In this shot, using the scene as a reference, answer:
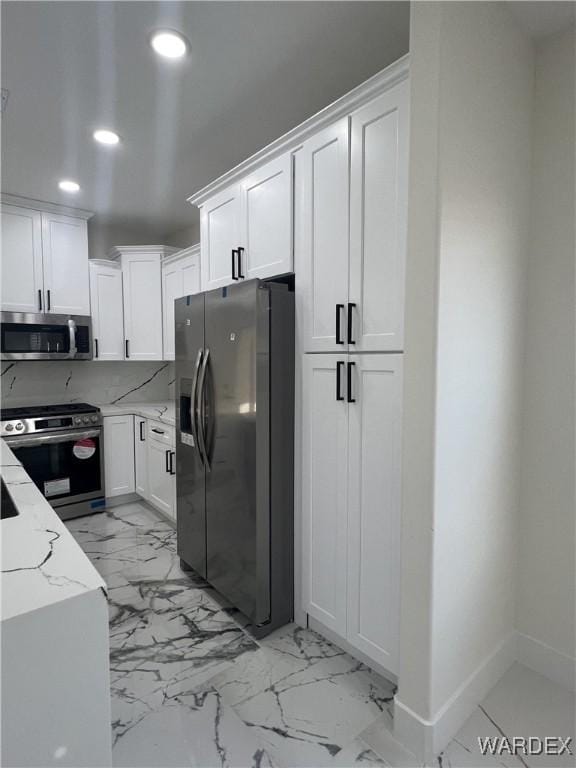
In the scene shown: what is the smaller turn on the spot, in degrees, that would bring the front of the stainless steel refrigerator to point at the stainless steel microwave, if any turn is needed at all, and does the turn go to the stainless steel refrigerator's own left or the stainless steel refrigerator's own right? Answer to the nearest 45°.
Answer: approximately 90° to the stainless steel refrigerator's own right

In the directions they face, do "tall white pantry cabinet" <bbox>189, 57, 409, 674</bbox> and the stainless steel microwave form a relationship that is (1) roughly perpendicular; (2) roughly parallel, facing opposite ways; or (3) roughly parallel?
roughly perpendicular

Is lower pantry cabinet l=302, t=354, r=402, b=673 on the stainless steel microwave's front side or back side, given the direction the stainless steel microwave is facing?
on the front side

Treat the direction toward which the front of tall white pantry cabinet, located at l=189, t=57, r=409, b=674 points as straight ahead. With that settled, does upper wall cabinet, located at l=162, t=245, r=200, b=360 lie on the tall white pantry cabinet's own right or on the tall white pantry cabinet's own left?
on the tall white pantry cabinet's own right

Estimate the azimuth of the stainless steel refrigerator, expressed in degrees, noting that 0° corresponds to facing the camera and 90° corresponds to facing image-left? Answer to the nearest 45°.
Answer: approximately 45°

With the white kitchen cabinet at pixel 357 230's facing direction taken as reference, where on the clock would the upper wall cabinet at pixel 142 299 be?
The upper wall cabinet is roughly at 3 o'clock from the white kitchen cabinet.

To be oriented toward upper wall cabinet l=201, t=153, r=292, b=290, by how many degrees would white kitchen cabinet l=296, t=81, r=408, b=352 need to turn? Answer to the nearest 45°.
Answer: approximately 90° to its right

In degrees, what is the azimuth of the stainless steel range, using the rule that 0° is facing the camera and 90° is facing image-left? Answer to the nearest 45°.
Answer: approximately 0°

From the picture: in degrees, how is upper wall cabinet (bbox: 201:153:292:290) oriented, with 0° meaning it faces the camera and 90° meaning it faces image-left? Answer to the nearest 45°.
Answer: approximately 45°

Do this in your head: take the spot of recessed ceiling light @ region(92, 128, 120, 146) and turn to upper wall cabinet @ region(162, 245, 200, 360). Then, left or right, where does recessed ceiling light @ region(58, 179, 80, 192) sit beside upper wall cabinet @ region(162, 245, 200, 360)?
left

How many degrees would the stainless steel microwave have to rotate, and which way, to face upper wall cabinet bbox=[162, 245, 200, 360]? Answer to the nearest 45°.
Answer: approximately 90° to its left

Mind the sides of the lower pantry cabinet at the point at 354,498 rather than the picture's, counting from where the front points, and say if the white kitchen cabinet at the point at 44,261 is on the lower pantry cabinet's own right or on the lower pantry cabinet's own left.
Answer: on the lower pantry cabinet's own right

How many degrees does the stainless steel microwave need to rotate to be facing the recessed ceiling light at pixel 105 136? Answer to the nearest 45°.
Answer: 0° — it already faces it
